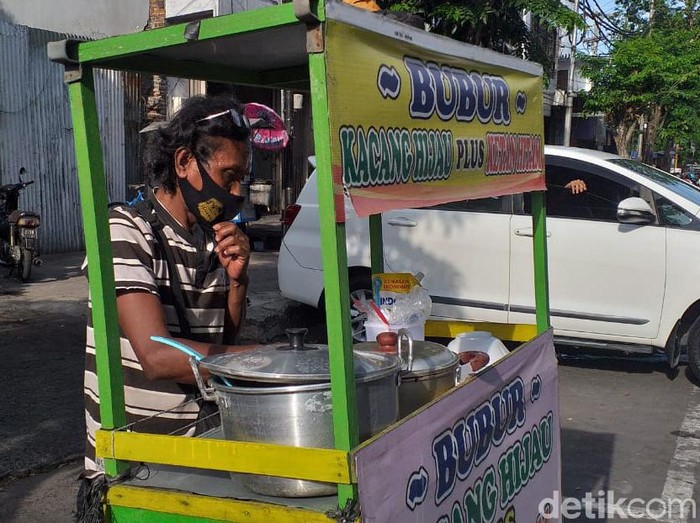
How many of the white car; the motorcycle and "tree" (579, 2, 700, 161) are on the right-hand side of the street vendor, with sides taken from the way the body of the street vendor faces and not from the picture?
0

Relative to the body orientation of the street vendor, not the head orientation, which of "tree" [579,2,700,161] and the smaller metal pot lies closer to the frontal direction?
the smaller metal pot

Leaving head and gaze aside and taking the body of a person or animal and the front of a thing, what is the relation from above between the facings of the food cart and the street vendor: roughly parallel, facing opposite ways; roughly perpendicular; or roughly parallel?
roughly parallel

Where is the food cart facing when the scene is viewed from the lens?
facing the viewer and to the right of the viewer

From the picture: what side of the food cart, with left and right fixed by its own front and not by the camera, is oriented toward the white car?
left

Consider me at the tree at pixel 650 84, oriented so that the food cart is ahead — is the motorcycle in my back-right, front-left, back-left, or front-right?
front-right

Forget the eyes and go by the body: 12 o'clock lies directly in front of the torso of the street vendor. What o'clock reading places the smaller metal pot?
The smaller metal pot is roughly at 11 o'clock from the street vendor.

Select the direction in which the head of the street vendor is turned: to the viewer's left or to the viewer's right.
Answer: to the viewer's right
